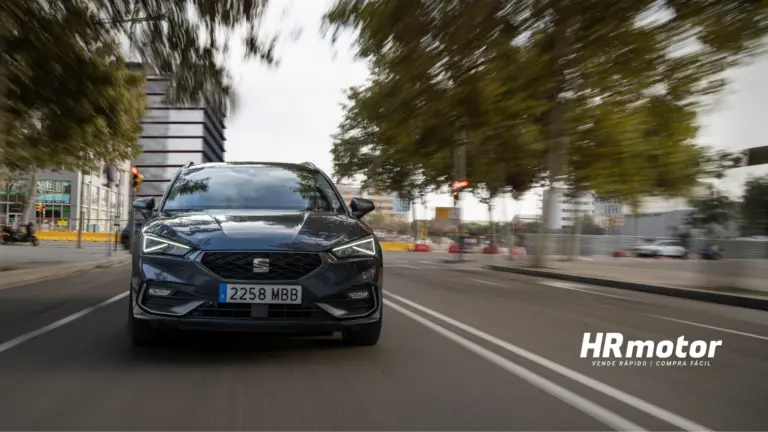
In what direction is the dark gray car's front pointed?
toward the camera

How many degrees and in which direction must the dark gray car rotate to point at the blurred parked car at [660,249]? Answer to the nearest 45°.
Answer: approximately 135° to its left

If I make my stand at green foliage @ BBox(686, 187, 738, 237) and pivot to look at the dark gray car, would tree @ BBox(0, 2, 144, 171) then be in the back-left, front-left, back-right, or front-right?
front-right

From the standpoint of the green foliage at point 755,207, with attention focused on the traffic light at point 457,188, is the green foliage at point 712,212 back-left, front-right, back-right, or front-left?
front-left

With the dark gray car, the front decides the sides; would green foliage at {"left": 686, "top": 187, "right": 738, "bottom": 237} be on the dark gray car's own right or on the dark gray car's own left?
on the dark gray car's own left
